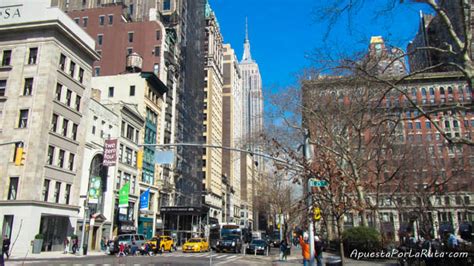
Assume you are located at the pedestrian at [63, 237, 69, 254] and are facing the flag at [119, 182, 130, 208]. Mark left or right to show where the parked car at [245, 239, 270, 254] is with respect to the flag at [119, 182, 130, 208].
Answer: right

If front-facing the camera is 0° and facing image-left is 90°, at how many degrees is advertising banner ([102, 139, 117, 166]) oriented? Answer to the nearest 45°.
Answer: approximately 0°

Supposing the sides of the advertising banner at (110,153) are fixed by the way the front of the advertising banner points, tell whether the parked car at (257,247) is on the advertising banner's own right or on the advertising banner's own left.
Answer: on the advertising banner's own left

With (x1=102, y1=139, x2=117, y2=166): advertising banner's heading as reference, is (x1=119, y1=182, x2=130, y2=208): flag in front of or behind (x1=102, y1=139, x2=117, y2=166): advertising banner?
behind

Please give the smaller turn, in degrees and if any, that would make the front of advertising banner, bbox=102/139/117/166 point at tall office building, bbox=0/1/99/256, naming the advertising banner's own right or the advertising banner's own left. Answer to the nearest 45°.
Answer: approximately 45° to the advertising banner's own right
